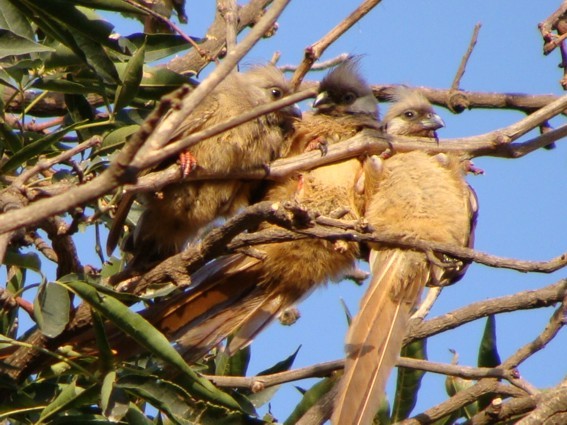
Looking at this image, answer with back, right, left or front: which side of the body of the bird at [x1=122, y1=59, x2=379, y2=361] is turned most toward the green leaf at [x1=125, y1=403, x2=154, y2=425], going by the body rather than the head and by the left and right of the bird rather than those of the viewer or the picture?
right

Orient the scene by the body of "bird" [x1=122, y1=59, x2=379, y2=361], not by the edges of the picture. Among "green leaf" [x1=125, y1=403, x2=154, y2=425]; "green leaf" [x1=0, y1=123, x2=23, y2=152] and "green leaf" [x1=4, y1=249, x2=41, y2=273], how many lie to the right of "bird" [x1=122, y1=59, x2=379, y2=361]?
3

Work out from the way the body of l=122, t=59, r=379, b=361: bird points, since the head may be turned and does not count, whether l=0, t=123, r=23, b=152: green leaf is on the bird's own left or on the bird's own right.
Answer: on the bird's own right

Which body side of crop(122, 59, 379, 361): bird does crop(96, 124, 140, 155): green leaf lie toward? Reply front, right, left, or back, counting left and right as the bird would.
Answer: right

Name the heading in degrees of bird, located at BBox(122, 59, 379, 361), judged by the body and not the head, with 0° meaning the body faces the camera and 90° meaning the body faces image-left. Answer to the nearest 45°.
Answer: approximately 315°

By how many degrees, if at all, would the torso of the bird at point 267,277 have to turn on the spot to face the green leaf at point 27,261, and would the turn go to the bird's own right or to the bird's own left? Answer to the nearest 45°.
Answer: approximately 90° to the bird's own right

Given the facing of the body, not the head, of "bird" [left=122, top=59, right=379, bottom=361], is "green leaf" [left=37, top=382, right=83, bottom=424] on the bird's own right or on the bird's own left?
on the bird's own right
